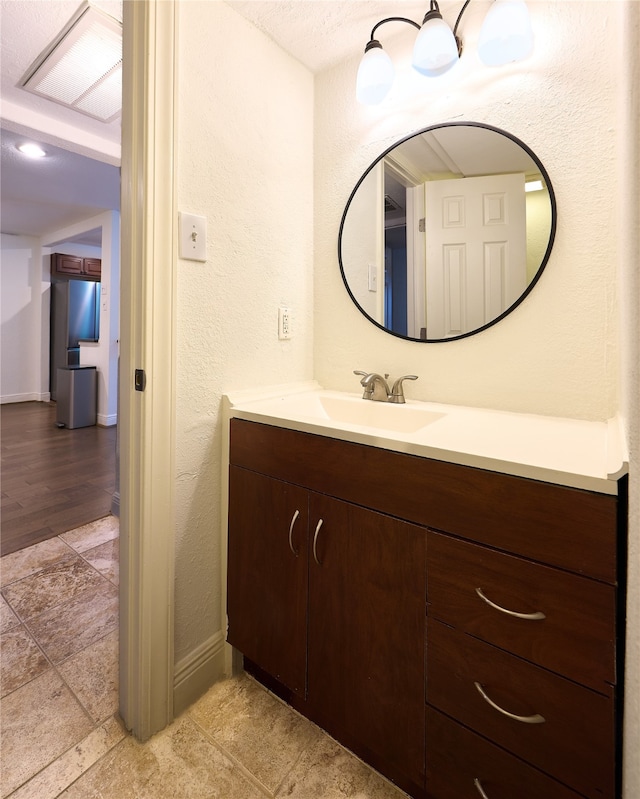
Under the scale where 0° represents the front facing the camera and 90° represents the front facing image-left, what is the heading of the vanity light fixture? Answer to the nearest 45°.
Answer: approximately 45°

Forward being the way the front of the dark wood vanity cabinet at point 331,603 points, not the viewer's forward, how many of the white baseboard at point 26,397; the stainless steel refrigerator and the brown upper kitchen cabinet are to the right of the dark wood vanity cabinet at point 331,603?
3

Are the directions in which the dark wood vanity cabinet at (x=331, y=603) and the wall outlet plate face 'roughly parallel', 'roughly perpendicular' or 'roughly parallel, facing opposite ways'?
roughly perpendicular

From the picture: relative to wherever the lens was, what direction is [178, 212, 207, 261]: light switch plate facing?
facing the viewer and to the right of the viewer

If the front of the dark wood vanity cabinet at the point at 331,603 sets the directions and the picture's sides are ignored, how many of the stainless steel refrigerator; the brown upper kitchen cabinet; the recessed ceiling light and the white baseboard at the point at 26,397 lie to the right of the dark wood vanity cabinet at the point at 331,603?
4

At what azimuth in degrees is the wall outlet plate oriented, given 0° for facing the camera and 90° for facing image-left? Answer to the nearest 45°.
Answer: approximately 315°

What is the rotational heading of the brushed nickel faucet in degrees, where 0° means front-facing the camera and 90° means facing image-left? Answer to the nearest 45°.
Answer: approximately 45°

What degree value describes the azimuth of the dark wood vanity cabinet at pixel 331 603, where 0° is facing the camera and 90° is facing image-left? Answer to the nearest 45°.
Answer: approximately 45°

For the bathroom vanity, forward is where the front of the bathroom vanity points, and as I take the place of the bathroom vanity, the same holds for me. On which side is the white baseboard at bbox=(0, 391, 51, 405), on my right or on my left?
on my right

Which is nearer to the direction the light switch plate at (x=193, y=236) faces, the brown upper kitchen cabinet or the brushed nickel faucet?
the brushed nickel faucet
